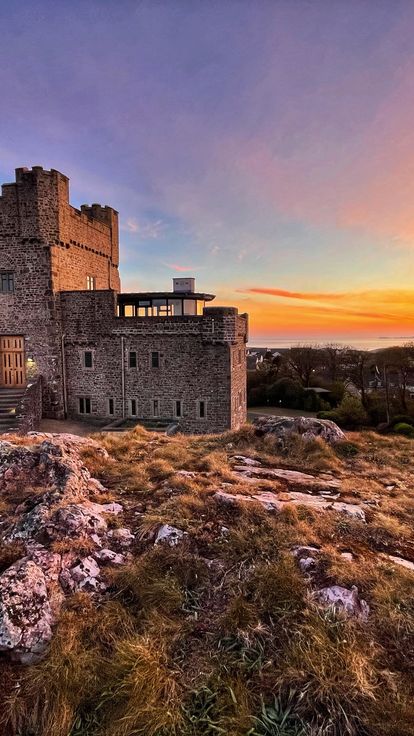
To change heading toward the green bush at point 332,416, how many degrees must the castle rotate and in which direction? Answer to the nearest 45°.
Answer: approximately 90° to its left

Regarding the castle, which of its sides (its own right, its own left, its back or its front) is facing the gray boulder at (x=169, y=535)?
front

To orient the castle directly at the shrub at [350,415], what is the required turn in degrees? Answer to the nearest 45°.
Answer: approximately 90° to its left

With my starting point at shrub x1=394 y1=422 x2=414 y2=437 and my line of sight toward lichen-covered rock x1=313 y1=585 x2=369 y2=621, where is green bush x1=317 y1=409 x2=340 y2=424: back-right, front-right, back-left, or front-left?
back-right

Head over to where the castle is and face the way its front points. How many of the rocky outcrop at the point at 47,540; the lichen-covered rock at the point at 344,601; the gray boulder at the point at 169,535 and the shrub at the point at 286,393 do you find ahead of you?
3

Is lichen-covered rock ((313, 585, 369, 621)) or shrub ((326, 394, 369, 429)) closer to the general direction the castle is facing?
the lichen-covered rock

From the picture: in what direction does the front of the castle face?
toward the camera

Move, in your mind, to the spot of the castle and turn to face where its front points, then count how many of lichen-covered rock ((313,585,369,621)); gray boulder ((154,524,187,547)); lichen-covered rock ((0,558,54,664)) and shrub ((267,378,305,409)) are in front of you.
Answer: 3

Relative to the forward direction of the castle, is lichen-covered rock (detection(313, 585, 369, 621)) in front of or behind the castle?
in front

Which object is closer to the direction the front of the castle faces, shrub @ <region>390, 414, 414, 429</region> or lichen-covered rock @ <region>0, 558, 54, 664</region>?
the lichen-covered rock

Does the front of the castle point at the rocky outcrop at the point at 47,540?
yes

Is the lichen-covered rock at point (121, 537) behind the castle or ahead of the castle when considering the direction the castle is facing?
ahead

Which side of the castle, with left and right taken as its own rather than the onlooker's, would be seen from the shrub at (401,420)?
left

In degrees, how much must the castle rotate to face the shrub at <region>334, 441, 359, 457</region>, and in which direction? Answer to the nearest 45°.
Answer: approximately 45° to its left

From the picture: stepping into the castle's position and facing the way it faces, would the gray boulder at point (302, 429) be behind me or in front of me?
in front

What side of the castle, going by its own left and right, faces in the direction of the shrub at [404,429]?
left

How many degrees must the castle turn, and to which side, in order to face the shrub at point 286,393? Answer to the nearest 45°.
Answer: approximately 135° to its left

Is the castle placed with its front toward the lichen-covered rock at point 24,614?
yes
